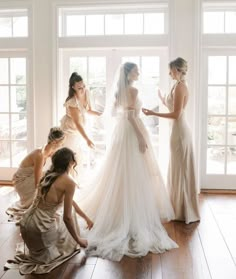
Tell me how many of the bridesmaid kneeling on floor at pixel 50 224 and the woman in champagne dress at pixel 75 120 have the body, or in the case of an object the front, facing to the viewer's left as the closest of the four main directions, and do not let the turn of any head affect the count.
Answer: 0

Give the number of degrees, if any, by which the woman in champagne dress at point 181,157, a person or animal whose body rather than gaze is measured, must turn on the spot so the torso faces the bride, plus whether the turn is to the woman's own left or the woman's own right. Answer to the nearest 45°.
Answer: approximately 45° to the woman's own left

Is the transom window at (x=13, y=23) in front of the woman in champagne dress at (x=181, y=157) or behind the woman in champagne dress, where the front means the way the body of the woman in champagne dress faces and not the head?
in front

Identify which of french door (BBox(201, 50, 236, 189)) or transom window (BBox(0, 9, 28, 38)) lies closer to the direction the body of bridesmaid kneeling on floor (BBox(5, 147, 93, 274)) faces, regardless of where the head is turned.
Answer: the french door

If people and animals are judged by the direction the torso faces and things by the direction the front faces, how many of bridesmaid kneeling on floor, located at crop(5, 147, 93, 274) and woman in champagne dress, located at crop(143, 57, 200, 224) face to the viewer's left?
1

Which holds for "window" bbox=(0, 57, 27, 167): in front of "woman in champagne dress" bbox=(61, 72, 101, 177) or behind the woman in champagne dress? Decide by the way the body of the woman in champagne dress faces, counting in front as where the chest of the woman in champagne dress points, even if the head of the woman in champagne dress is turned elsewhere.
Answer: behind

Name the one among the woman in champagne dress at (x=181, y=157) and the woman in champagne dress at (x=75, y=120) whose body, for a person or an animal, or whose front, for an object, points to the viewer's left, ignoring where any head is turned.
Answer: the woman in champagne dress at (x=181, y=157)

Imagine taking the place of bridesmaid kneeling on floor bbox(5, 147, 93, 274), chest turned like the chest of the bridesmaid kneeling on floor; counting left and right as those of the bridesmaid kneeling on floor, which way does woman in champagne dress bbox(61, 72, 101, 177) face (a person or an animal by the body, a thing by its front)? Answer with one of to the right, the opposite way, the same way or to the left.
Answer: to the right

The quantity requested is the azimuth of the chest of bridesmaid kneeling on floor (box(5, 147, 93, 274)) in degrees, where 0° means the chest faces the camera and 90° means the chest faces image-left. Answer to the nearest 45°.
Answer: approximately 225°

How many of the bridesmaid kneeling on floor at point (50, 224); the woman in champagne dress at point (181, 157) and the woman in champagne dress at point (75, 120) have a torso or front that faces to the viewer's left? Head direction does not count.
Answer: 1

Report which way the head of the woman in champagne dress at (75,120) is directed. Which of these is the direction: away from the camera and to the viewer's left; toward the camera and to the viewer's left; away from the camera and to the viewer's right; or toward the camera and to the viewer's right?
toward the camera and to the viewer's right

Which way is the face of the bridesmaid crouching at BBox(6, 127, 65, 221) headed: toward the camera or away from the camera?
away from the camera

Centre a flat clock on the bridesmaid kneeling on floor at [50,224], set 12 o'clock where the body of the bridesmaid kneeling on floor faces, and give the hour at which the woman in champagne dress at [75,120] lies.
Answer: The woman in champagne dress is roughly at 11 o'clock from the bridesmaid kneeling on floor.

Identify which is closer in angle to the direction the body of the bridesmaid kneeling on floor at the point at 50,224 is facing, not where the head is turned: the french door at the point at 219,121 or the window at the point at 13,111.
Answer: the french door

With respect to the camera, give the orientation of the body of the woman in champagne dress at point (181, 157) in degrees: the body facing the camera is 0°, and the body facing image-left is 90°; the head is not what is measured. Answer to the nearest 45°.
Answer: approximately 90°

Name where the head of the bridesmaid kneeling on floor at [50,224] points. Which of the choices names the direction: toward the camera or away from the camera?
away from the camera
